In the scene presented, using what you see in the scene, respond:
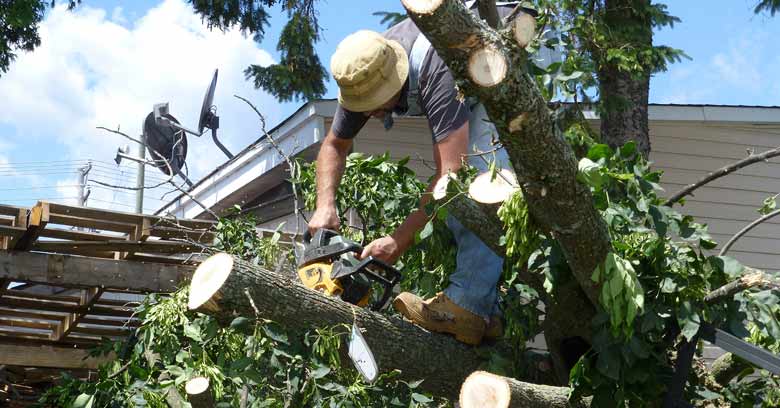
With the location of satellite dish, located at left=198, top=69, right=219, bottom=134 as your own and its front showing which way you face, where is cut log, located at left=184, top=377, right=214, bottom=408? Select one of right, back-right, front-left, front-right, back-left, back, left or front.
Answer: left

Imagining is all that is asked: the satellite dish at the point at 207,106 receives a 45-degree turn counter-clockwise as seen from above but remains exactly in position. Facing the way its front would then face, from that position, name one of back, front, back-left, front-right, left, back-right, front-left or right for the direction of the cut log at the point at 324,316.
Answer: front-left

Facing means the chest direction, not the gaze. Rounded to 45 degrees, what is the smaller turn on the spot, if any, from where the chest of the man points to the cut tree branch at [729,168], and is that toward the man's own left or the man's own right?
approximately 135° to the man's own left

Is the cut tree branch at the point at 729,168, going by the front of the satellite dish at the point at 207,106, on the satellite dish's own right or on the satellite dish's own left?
on the satellite dish's own left

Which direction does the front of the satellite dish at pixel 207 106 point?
to the viewer's left

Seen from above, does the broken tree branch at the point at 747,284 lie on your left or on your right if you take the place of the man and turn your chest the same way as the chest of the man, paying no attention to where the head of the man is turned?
on your left

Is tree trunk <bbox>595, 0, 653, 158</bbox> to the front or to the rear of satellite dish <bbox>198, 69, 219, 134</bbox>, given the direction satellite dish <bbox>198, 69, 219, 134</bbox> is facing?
to the rear

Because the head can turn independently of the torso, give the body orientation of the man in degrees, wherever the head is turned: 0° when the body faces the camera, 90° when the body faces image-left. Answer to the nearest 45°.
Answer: approximately 45°
